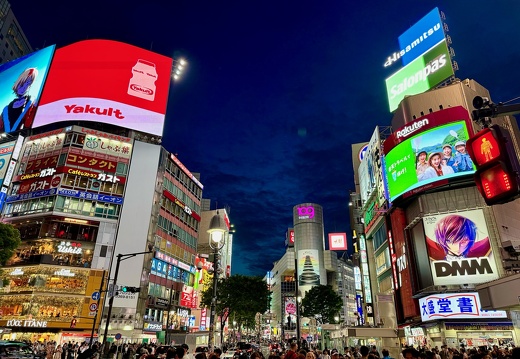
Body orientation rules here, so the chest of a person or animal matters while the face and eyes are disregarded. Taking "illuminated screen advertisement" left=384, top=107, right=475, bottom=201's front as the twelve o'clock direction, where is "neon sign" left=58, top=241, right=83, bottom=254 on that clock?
The neon sign is roughly at 1 o'clock from the illuminated screen advertisement.

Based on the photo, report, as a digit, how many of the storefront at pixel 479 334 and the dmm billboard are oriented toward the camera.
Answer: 2

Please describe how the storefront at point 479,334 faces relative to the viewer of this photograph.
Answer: facing the viewer

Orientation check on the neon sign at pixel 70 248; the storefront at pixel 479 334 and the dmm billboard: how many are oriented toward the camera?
3

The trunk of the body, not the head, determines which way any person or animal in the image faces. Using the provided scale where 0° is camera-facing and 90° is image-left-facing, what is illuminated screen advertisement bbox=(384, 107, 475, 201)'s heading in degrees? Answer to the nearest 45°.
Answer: approximately 45°

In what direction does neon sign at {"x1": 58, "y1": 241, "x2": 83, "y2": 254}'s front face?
toward the camera

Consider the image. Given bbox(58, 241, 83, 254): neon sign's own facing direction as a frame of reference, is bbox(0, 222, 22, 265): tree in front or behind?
in front

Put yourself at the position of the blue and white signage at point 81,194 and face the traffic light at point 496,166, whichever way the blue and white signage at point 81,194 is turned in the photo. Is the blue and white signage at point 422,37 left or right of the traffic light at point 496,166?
left

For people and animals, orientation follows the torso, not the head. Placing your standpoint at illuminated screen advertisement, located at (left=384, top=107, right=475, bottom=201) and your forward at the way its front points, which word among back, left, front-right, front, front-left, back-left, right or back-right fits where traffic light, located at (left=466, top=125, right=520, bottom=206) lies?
front-left

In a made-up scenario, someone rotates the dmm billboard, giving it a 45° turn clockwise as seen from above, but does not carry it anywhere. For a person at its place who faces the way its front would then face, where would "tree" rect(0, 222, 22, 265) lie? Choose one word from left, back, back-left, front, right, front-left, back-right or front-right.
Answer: front
